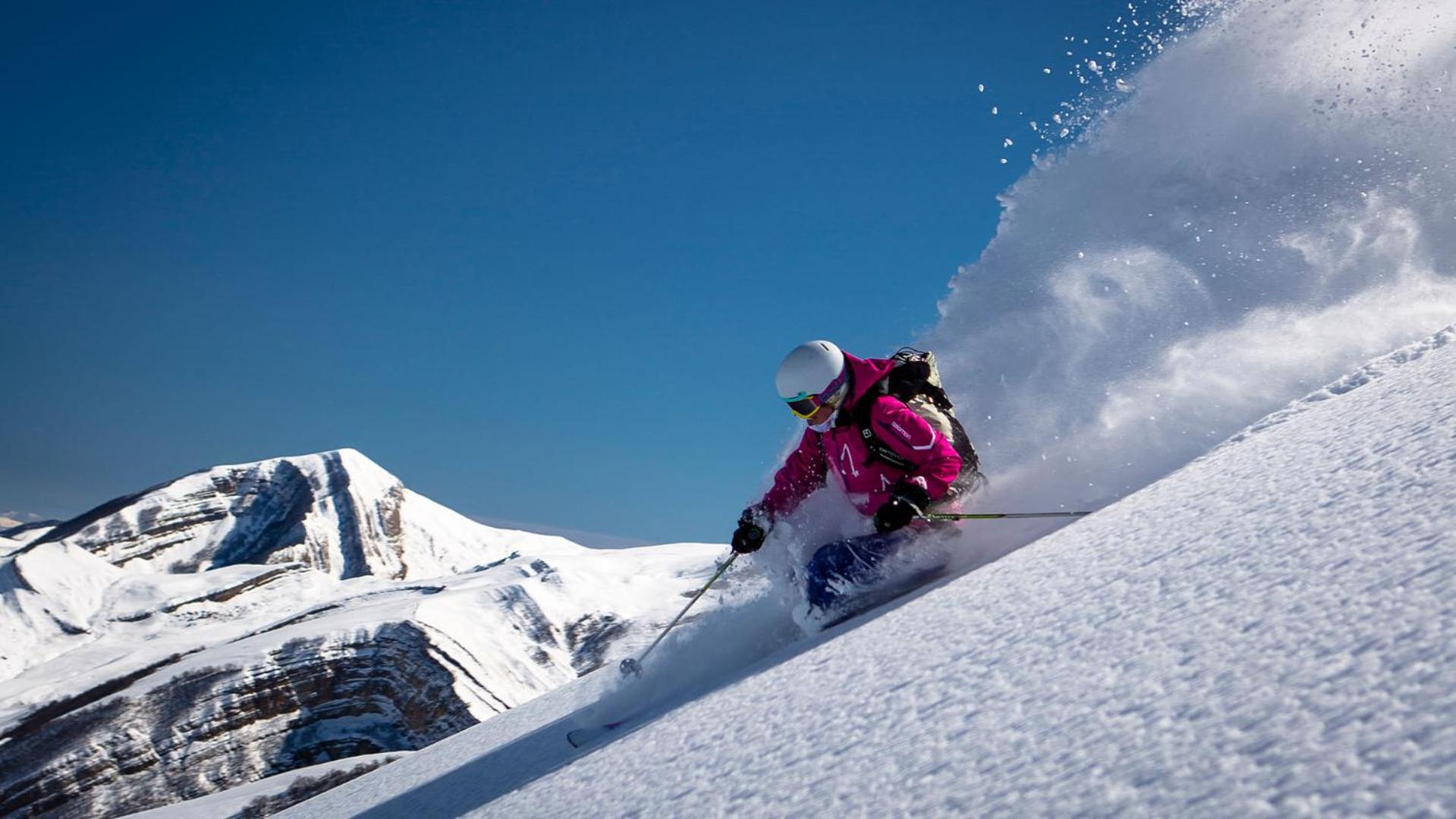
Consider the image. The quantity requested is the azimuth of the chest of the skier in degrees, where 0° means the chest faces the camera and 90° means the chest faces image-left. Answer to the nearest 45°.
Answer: approximately 45°

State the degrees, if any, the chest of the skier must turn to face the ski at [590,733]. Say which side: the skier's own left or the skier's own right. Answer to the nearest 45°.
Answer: approximately 45° to the skier's own right

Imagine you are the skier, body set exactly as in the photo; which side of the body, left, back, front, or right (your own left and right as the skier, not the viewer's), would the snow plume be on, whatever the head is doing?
back

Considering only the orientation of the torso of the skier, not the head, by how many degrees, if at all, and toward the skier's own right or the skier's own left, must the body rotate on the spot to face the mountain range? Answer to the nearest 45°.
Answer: approximately 90° to the skier's own right

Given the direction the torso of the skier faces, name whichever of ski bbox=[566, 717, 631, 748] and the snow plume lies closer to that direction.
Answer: the ski

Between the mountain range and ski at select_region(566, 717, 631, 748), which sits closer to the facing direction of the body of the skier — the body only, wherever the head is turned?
the ski
